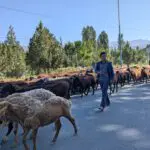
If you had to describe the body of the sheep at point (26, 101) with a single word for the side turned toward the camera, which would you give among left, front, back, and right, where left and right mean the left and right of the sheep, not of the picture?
left

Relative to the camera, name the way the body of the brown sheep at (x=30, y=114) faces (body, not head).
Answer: to the viewer's left
